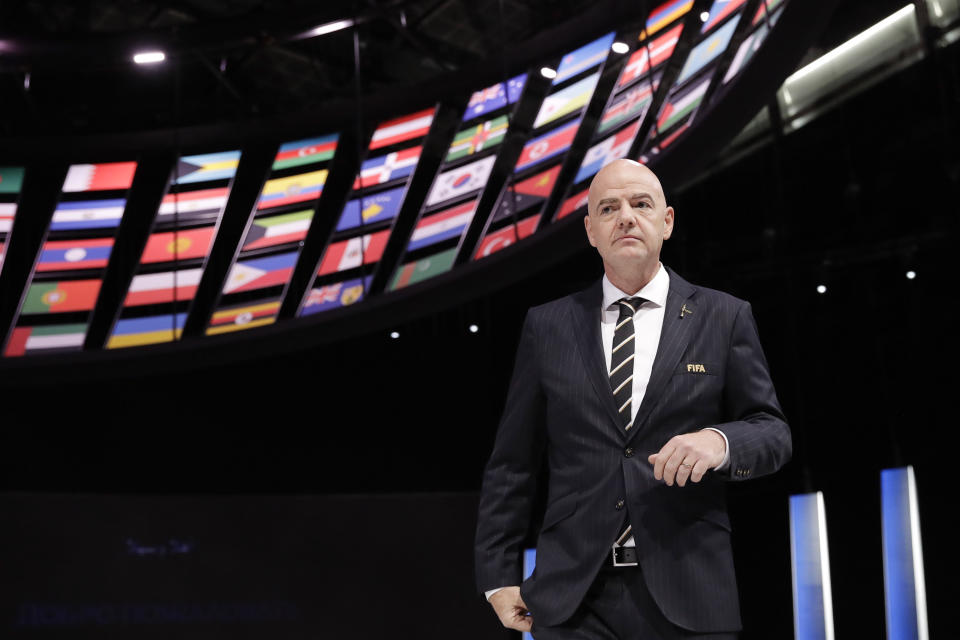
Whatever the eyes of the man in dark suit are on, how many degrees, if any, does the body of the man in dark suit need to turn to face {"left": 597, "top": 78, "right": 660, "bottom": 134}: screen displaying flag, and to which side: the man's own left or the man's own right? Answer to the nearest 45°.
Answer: approximately 180°

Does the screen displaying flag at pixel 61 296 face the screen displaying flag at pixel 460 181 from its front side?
no

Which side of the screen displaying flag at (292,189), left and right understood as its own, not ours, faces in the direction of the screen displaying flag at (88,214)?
right

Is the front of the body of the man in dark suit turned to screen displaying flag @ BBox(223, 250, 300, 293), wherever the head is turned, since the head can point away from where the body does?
no

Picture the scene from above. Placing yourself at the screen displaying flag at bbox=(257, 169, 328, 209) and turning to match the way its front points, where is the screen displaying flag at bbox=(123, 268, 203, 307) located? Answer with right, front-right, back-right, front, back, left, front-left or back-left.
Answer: right

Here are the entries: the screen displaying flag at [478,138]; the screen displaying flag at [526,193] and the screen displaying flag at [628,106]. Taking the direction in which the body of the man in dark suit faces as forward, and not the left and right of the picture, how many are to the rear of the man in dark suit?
3

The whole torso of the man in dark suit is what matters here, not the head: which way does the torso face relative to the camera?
toward the camera

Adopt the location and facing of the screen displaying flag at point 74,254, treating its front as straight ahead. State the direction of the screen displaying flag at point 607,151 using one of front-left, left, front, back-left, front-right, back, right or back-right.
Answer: front-left

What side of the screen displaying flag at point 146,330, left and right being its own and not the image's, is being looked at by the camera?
front

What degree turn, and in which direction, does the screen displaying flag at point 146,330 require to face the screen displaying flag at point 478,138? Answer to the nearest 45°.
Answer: approximately 45° to its left

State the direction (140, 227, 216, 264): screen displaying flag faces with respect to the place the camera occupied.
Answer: facing the viewer

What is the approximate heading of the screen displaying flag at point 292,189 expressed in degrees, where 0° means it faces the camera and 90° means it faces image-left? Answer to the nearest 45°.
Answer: approximately 0°

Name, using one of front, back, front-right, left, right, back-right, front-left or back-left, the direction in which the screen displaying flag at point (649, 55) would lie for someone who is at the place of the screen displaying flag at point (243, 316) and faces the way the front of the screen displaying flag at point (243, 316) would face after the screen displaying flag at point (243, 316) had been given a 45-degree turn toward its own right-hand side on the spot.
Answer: left

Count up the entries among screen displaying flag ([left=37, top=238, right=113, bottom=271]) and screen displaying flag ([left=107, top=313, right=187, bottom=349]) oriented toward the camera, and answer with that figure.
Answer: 2

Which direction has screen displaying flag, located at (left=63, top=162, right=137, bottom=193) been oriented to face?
toward the camera
